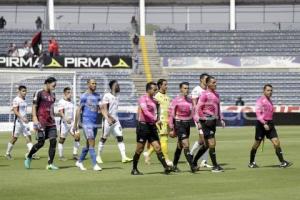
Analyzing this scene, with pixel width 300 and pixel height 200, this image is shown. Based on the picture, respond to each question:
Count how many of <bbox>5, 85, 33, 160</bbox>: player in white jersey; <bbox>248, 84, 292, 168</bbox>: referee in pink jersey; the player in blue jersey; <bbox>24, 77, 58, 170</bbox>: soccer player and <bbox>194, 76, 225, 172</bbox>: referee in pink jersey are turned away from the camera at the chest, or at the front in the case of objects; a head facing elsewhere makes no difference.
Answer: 0

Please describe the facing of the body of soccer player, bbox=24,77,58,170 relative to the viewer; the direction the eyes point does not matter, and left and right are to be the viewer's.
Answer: facing the viewer and to the right of the viewer

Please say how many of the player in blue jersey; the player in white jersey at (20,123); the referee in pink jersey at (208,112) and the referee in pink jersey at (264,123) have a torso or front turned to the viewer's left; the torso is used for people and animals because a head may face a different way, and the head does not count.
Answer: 0

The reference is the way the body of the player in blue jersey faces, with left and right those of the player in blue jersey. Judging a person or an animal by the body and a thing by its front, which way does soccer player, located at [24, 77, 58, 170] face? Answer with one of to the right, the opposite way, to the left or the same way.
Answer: the same way

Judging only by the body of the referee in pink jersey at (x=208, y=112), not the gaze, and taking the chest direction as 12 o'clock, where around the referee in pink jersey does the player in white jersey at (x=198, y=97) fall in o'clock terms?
The player in white jersey is roughly at 7 o'clock from the referee in pink jersey.

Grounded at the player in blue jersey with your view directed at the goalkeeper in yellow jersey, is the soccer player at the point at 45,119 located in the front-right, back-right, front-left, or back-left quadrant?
back-left

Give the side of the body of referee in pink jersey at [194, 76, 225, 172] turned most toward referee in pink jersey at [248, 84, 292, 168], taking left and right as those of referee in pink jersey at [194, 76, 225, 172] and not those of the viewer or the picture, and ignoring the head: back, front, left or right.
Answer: left

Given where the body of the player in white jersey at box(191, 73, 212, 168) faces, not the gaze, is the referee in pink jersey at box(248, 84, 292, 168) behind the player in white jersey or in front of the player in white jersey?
in front

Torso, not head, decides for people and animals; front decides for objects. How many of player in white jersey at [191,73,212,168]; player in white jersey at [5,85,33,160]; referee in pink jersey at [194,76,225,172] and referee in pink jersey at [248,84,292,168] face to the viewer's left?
0
